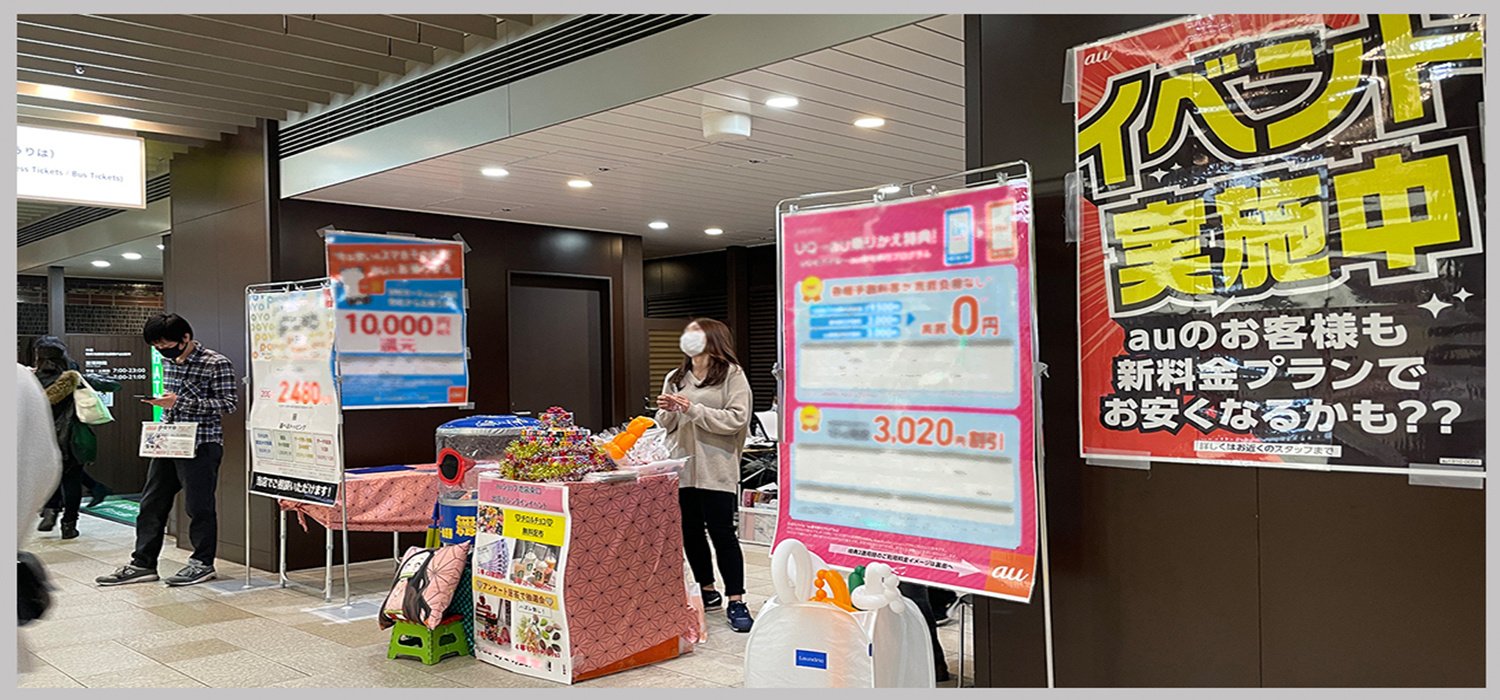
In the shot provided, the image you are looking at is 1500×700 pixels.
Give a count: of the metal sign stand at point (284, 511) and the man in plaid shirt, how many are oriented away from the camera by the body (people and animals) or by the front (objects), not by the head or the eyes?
0

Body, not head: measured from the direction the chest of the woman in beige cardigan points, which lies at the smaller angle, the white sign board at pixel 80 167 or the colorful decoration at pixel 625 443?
the colorful decoration

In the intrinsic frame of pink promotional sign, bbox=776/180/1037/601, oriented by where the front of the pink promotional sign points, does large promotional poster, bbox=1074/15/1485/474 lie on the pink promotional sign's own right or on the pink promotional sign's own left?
on the pink promotional sign's own left

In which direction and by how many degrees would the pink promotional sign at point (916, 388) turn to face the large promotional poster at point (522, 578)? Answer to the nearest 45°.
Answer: approximately 90° to its right

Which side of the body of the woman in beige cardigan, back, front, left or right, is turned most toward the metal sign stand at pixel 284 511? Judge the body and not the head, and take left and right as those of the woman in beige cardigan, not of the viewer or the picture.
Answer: right

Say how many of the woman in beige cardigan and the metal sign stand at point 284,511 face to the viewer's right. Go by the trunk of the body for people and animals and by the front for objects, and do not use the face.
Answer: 0

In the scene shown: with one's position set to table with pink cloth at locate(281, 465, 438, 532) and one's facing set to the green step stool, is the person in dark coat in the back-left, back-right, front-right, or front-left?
back-right

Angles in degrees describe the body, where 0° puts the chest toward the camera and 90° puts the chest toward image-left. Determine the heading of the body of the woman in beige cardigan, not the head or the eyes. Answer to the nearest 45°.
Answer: approximately 45°

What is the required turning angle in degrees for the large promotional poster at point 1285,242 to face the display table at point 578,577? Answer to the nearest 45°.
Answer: approximately 45° to its right

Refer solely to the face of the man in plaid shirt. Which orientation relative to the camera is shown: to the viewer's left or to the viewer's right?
to the viewer's left

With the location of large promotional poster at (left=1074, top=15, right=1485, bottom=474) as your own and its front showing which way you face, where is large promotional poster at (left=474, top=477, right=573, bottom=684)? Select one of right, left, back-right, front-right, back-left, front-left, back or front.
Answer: front-right
